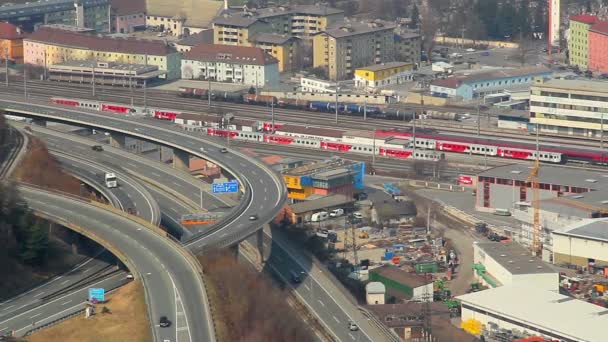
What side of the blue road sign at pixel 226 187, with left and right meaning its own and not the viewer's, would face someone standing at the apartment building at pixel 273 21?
back

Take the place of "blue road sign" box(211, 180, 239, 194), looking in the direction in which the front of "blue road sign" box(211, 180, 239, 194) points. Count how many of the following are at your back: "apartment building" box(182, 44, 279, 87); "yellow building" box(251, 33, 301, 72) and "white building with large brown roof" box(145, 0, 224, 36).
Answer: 3

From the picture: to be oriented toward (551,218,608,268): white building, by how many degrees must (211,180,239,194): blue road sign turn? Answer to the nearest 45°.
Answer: approximately 45° to its left

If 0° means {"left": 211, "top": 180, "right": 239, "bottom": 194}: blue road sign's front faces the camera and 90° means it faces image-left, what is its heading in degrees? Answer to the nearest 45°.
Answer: approximately 0°

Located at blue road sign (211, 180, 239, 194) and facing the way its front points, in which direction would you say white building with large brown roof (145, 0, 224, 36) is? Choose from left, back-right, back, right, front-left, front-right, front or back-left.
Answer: back

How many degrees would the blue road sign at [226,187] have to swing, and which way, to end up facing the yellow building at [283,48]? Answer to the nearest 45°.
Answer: approximately 180°

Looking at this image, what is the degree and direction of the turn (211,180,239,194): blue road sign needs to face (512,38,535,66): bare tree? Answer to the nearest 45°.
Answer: approximately 135° to its left

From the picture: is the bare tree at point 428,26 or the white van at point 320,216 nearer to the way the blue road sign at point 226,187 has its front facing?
the white van

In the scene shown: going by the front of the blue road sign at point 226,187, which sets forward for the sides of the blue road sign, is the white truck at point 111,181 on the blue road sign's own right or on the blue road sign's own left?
on the blue road sign's own right

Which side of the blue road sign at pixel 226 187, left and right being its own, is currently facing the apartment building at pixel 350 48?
back
